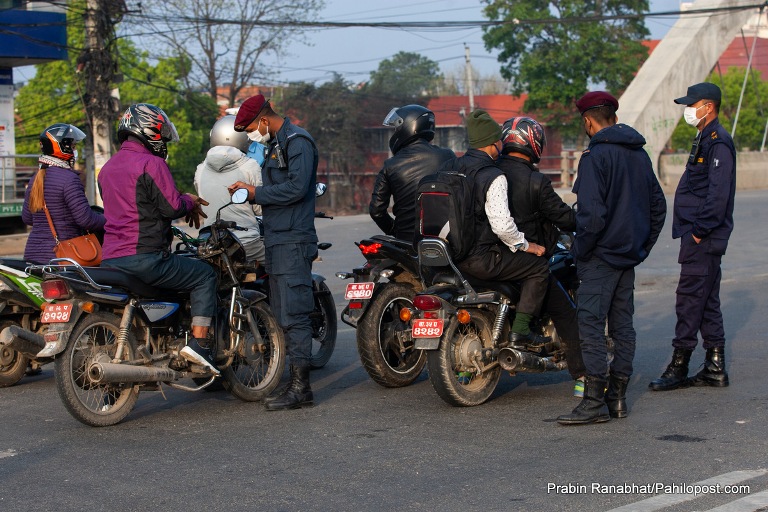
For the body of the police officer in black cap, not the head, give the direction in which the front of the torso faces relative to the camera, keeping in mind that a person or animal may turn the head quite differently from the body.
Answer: to the viewer's left

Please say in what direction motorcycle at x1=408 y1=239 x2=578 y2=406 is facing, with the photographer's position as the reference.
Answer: facing away from the viewer and to the right of the viewer

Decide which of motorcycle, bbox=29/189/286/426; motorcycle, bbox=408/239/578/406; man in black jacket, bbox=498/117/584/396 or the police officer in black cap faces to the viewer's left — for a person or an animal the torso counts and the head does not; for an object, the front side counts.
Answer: the police officer in black cap

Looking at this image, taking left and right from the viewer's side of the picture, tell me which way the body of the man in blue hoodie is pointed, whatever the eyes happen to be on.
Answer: facing away from the viewer and to the left of the viewer

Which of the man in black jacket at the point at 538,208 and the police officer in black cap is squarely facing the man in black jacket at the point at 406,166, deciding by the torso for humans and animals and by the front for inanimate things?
the police officer in black cap

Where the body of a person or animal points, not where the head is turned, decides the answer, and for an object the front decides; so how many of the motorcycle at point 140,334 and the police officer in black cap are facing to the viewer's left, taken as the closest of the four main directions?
1

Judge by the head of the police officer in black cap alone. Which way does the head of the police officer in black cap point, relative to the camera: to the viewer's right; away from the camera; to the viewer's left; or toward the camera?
to the viewer's left

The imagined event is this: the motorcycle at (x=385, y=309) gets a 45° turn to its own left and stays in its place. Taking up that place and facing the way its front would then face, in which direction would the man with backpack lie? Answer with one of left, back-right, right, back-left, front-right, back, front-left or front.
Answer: back-right

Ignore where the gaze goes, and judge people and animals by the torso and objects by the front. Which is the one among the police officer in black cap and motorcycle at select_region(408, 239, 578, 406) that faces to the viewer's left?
the police officer in black cap

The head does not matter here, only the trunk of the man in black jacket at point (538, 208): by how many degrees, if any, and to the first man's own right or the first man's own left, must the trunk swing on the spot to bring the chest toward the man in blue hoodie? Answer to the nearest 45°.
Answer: approximately 90° to the first man's own right

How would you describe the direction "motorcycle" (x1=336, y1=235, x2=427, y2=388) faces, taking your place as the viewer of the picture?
facing away from the viewer and to the right of the viewer

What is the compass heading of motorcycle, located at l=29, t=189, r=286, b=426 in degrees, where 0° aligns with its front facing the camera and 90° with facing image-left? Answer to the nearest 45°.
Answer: approximately 225°
